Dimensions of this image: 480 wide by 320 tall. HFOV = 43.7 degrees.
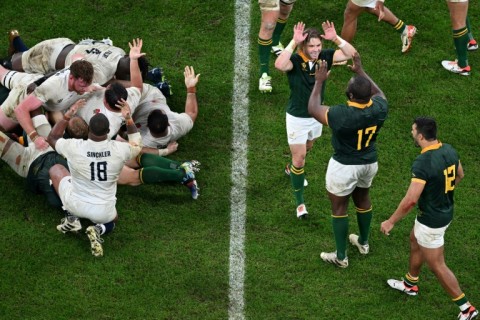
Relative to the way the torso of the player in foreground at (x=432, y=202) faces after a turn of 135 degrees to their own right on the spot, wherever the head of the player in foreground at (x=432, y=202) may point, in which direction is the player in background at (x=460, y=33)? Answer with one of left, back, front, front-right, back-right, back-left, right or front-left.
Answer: left

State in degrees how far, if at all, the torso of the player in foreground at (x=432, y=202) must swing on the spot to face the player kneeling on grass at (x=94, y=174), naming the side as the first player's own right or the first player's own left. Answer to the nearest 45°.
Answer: approximately 45° to the first player's own left

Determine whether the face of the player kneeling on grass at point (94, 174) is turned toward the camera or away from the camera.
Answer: away from the camera

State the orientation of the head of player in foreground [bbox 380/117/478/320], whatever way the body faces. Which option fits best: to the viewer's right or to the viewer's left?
to the viewer's left

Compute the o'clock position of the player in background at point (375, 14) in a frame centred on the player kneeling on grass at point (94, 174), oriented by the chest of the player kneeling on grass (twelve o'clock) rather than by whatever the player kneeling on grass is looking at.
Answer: The player in background is roughly at 2 o'clock from the player kneeling on grass.

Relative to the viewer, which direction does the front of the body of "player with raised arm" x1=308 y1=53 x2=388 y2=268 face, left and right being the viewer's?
facing away from the viewer and to the left of the viewer

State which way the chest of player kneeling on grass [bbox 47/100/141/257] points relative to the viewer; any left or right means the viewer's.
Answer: facing away from the viewer
